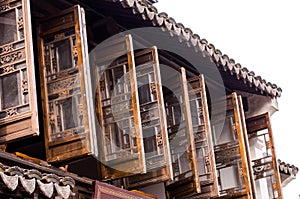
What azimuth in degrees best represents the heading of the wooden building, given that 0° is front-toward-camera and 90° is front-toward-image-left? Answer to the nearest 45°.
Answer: approximately 315°
